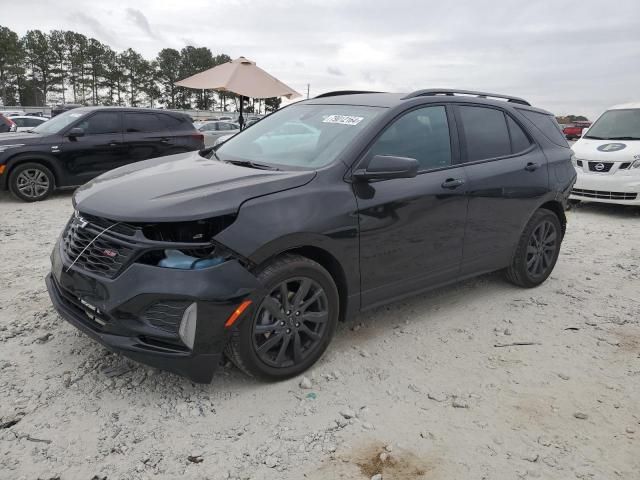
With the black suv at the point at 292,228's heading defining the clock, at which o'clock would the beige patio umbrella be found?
The beige patio umbrella is roughly at 4 o'clock from the black suv.

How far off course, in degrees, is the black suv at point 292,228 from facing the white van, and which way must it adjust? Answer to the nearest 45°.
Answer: approximately 180°

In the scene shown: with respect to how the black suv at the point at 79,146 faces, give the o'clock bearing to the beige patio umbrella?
The beige patio umbrella is roughly at 5 o'clock from the black suv.

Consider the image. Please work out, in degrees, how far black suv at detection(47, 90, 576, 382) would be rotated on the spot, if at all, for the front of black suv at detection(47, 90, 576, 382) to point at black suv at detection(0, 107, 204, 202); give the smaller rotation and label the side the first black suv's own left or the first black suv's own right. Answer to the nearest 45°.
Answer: approximately 90° to the first black suv's own right

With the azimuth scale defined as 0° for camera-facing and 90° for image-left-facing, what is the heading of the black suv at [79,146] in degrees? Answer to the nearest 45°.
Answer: approximately 90°

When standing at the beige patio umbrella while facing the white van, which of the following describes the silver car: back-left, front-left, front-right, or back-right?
back-left

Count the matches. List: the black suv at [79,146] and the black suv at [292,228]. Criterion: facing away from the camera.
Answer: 0

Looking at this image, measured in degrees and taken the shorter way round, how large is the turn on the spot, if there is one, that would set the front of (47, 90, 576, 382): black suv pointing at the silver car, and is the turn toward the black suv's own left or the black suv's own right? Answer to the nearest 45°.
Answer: approximately 135° to the black suv's own right

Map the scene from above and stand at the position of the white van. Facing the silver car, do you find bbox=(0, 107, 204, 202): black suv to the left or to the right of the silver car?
left
